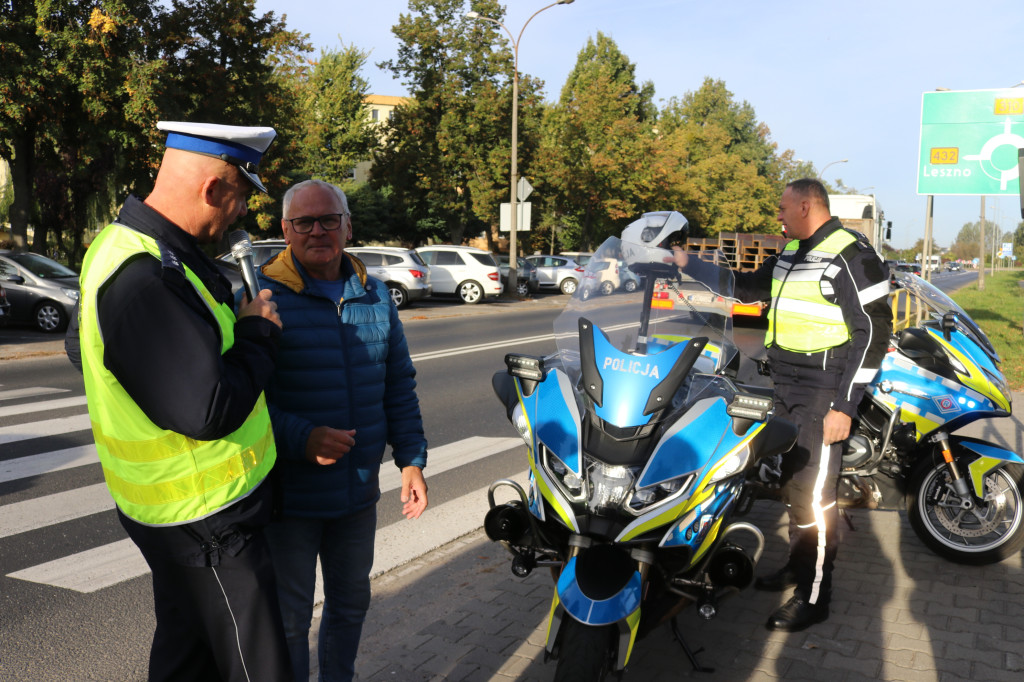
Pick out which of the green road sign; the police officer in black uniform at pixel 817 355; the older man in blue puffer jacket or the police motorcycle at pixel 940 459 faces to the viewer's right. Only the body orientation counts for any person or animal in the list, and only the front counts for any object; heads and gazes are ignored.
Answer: the police motorcycle

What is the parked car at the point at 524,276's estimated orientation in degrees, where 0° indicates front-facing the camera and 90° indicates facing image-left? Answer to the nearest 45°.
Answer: approximately 135°

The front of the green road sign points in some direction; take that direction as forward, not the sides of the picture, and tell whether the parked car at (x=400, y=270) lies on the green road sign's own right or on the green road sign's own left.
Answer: on the green road sign's own right

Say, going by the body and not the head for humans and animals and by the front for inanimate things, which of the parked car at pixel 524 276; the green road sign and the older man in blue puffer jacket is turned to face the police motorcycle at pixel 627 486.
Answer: the green road sign

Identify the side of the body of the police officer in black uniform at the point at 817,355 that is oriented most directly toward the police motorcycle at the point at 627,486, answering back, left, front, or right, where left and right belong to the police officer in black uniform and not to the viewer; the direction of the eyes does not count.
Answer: front

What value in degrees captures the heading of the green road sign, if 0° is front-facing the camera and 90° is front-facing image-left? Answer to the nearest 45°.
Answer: approximately 0°

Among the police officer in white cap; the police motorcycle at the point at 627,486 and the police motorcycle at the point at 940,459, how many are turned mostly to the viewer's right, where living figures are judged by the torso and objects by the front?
2

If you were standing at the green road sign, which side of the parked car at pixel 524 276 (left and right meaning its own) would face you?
back

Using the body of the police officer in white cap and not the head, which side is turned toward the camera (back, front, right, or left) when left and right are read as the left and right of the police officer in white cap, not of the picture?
right

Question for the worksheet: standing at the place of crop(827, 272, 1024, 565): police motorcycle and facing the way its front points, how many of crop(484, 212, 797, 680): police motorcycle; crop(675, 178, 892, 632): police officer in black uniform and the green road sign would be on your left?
1

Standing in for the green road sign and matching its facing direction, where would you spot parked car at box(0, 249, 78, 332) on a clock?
The parked car is roughly at 2 o'clock from the green road sign.

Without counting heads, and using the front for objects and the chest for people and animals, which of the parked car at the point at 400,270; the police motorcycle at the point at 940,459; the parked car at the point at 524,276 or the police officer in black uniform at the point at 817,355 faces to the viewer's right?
the police motorcycle
